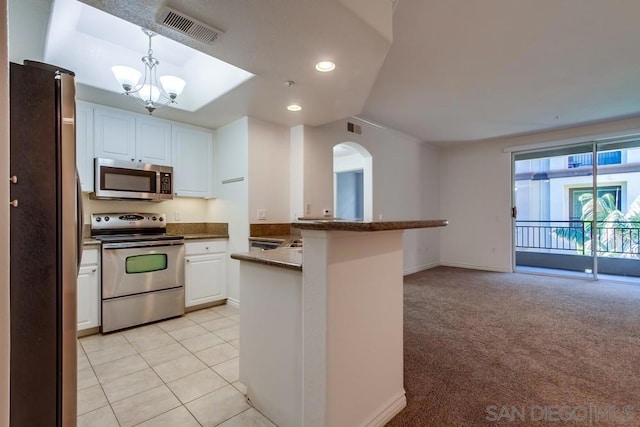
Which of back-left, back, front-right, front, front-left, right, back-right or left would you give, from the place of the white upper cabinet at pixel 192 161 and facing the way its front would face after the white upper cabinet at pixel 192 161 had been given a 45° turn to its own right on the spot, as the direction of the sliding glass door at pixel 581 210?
left

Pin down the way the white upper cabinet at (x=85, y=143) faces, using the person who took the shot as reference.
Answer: facing the viewer

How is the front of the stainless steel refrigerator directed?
to the viewer's right

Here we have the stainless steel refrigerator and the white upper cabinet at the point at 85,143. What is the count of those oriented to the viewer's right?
1

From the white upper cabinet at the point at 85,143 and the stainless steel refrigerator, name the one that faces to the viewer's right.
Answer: the stainless steel refrigerator

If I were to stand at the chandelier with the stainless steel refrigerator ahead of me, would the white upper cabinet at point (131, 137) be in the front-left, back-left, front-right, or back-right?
back-right
